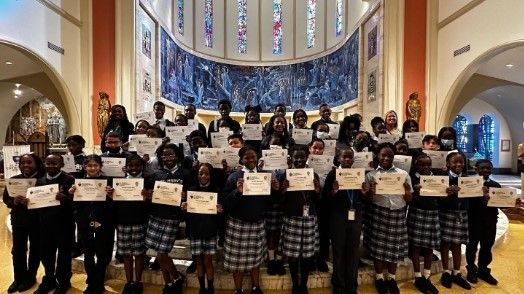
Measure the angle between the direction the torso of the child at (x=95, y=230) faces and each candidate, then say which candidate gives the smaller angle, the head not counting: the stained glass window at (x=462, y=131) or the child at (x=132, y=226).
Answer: the child

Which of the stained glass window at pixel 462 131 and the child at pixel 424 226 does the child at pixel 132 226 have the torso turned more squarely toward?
the child

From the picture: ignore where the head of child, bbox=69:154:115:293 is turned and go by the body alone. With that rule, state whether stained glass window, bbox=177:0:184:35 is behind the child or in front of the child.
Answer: behind

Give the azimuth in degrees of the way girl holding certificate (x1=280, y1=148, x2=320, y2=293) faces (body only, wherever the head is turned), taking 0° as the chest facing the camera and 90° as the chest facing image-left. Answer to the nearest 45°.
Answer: approximately 0°

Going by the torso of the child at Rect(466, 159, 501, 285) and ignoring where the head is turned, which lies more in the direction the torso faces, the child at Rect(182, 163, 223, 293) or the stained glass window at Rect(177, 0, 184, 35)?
the child

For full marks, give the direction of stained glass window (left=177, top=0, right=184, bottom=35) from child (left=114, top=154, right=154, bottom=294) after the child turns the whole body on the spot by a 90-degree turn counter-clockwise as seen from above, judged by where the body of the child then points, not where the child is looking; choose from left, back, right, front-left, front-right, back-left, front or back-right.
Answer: left
